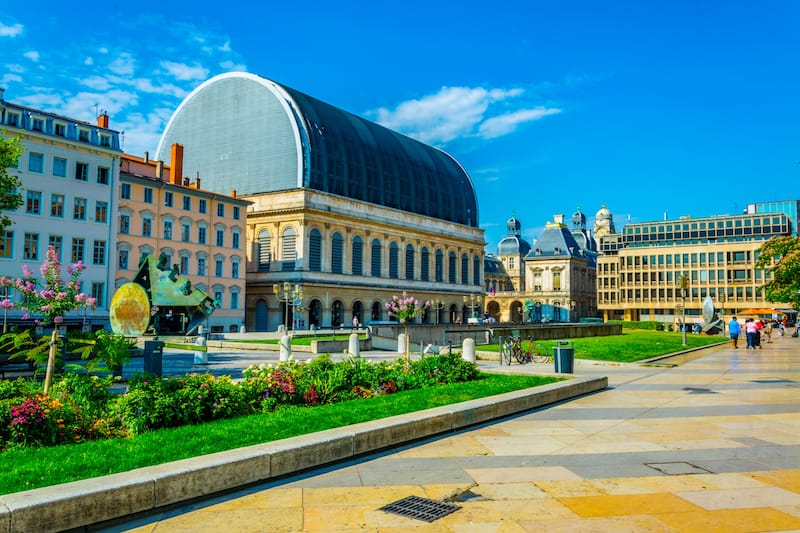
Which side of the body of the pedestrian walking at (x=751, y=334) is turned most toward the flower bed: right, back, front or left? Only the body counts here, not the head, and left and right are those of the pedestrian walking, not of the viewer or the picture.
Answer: back

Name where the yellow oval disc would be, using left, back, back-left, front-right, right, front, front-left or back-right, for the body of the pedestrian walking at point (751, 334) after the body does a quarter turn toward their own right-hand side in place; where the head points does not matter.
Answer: back-right

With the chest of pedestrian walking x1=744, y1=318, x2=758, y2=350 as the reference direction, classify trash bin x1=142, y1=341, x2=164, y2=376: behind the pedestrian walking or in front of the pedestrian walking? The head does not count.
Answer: behind

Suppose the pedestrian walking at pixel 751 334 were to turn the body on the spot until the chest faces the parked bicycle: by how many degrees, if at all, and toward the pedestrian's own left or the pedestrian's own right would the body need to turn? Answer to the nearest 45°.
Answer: approximately 180°

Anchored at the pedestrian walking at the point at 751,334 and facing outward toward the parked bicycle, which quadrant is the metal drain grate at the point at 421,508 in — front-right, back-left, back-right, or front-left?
front-left

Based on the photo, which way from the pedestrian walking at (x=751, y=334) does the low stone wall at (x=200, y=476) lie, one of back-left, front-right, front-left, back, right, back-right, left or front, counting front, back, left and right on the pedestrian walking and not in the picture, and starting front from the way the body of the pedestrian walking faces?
back

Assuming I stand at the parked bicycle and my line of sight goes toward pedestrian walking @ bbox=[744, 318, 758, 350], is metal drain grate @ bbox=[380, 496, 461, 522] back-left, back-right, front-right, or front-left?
back-right

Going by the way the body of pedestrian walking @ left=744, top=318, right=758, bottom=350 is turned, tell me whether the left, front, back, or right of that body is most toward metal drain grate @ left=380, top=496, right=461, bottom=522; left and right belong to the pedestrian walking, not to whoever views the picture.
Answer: back

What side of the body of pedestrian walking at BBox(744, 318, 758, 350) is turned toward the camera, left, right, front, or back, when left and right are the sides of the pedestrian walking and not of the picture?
back
